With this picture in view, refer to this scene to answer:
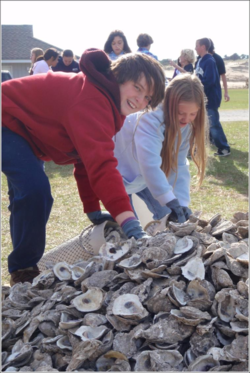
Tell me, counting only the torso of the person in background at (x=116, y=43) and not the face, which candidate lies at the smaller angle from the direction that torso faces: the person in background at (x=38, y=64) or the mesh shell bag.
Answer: the mesh shell bag

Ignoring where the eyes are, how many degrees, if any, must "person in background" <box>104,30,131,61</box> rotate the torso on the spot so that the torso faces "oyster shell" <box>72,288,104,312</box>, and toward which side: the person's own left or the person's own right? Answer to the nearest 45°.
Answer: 0° — they already face it

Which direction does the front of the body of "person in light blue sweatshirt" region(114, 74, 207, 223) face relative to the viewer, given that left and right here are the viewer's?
facing the viewer and to the right of the viewer

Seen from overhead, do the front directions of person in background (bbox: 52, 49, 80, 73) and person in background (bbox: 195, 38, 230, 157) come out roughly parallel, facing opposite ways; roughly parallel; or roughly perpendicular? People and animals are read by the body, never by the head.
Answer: roughly perpendicular

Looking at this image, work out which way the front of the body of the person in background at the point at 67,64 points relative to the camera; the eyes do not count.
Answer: toward the camera

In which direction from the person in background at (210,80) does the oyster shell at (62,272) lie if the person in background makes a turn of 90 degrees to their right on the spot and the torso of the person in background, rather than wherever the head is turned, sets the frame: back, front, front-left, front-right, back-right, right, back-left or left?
back

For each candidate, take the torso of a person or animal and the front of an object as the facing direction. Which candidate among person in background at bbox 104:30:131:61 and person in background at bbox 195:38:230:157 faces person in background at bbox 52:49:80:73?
person in background at bbox 195:38:230:157

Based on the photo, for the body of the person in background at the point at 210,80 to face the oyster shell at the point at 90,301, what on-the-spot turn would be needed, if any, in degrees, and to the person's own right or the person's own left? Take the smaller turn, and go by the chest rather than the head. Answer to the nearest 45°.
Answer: approximately 90° to the person's own left

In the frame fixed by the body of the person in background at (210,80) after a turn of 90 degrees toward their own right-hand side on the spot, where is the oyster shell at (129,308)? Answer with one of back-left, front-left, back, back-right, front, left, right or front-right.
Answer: back

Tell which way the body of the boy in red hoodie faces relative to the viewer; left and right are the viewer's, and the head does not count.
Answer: facing to the right of the viewer

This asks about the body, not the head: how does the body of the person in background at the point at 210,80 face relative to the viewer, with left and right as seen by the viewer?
facing to the left of the viewer

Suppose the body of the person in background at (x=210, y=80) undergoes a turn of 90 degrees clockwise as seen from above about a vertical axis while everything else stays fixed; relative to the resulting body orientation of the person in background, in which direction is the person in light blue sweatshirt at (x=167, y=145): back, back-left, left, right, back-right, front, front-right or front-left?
back
